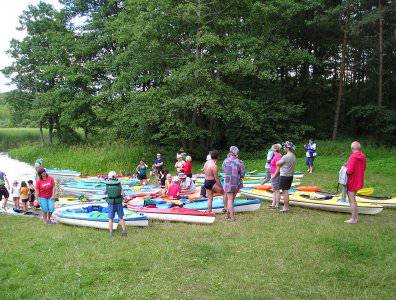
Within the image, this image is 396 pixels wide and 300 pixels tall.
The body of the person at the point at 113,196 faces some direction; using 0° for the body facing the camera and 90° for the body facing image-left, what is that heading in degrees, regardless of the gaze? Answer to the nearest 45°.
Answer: approximately 180°

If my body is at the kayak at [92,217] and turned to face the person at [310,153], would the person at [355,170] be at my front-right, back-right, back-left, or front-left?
front-right

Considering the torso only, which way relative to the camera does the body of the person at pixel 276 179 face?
to the viewer's left

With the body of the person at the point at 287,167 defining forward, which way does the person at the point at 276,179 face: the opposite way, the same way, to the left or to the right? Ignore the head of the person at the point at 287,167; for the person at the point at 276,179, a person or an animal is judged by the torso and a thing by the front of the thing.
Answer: the same way

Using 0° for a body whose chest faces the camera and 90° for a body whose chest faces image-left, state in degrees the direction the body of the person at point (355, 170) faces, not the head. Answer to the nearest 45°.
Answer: approximately 90°

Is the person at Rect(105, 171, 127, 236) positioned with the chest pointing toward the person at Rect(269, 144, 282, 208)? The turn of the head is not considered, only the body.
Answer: no

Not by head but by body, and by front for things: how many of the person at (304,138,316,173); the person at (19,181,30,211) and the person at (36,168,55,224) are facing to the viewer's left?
0

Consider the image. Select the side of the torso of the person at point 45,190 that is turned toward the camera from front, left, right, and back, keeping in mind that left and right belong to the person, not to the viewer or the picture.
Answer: front

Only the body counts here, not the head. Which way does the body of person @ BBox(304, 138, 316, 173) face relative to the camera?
toward the camera

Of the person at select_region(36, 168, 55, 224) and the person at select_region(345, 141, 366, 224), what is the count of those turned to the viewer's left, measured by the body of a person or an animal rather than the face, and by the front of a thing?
1
